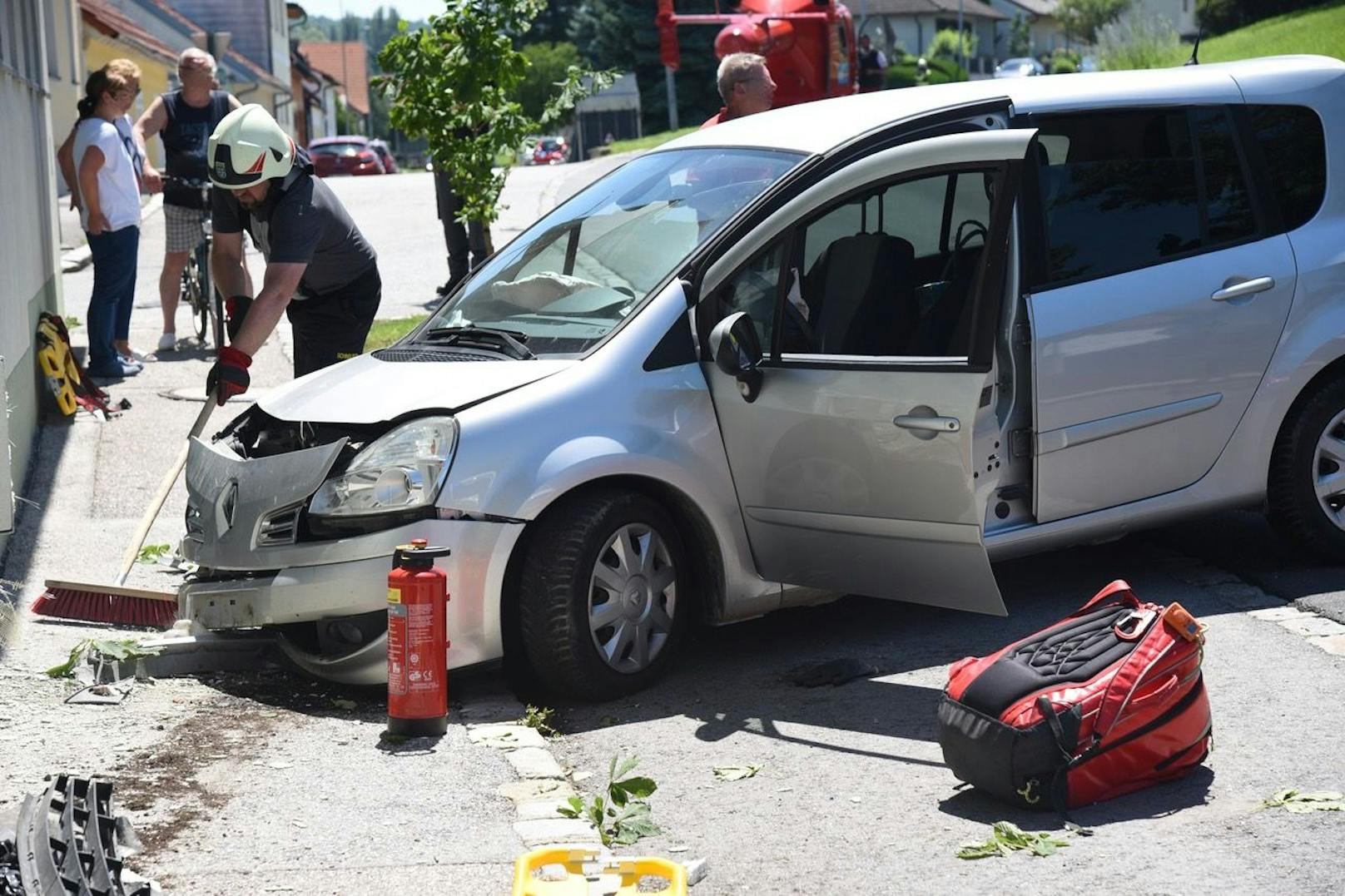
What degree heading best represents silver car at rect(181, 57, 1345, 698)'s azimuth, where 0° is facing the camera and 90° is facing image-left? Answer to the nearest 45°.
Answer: approximately 45°

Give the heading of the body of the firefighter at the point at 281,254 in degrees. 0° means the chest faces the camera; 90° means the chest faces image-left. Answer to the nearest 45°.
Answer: approximately 45°

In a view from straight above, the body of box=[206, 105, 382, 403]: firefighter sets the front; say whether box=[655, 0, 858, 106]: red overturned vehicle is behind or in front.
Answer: behind

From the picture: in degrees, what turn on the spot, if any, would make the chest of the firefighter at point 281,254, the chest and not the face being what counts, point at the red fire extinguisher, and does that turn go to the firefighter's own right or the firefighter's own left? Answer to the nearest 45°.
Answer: approximately 45° to the firefighter's own left

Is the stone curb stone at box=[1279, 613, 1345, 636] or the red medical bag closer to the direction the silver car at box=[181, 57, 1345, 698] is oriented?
the red medical bag

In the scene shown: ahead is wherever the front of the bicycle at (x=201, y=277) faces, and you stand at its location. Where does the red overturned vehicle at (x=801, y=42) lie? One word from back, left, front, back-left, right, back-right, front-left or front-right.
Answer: back-left

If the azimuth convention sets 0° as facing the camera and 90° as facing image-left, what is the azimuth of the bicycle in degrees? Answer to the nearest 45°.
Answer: approximately 0°

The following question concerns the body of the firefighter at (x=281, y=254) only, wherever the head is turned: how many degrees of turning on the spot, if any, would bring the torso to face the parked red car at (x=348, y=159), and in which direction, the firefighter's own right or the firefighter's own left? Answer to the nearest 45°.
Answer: approximately 135° to the firefighter's own right

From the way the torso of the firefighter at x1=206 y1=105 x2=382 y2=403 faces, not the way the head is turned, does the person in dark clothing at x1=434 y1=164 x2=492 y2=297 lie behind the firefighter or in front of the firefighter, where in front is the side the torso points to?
behind
